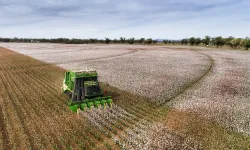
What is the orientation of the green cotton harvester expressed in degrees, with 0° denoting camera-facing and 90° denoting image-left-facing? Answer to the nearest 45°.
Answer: approximately 315°
